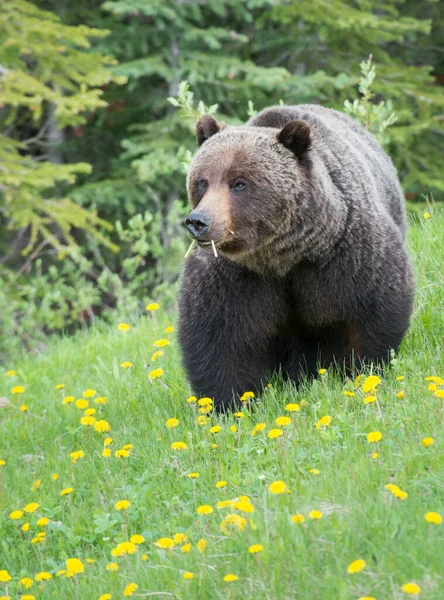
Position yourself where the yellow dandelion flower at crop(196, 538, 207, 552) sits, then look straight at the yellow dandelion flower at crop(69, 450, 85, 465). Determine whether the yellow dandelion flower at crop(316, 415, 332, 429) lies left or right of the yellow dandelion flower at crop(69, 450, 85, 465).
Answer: right

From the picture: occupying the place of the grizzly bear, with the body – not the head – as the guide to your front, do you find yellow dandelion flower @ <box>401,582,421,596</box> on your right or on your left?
on your left

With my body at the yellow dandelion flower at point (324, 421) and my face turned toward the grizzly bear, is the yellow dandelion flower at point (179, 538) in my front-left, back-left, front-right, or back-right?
back-left

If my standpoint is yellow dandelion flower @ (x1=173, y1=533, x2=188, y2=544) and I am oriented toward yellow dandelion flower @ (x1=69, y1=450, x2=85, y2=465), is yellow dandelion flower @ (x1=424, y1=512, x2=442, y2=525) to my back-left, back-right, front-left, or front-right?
back-right

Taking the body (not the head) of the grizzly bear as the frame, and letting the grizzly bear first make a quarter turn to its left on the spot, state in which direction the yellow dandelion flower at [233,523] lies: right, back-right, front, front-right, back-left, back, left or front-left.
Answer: front-right

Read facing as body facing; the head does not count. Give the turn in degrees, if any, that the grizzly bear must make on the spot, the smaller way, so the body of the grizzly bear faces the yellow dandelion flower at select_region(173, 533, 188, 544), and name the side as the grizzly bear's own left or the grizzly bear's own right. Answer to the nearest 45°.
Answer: approximately 45° to the grizzly bear's own left

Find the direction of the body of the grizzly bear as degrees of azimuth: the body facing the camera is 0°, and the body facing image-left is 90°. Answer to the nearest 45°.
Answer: approximately 45°

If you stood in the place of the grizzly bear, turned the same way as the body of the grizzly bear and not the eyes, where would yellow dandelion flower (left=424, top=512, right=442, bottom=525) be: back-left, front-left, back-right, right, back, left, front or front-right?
front-left

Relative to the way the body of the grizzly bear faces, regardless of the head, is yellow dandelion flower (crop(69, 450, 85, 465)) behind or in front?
in front

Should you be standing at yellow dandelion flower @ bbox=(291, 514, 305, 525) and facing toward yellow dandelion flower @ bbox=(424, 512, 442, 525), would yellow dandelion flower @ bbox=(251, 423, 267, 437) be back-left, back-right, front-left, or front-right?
back-left
